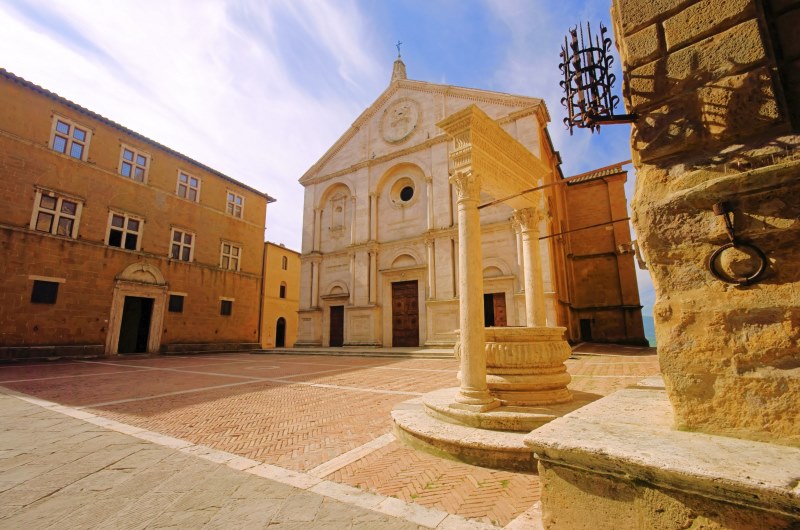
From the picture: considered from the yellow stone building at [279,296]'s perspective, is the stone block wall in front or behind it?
in front

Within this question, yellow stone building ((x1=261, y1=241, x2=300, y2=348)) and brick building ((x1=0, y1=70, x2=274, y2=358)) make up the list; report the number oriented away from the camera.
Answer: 0

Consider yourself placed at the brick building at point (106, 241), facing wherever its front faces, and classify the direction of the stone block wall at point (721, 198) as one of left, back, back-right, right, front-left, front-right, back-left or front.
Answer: front-right

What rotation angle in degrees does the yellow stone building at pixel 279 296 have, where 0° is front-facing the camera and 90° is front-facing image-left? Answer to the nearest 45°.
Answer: approximately 315°

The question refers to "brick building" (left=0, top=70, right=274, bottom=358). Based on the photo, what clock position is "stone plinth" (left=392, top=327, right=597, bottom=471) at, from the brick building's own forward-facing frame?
The stone plinth is roughly at 1 o'clock from the brick building.

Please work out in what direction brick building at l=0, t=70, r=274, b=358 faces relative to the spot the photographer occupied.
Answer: facing the viewer and to the right of the viewer

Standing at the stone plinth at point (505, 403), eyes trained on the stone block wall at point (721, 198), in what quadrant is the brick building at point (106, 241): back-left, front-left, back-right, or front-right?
back-right

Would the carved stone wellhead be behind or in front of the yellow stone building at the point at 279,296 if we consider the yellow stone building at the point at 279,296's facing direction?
in front

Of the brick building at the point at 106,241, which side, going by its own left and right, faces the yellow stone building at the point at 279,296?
left
